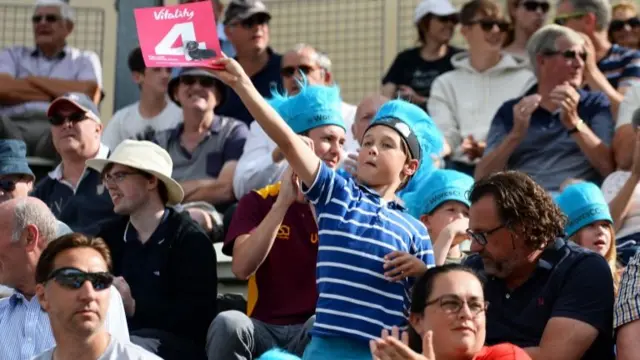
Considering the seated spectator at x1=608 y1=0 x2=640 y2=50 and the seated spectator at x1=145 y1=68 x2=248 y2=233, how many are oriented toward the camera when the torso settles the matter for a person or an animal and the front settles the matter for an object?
2

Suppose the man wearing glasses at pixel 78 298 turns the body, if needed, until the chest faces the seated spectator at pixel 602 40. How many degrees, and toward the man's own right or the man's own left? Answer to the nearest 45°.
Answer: approximately 90° to the man's own left

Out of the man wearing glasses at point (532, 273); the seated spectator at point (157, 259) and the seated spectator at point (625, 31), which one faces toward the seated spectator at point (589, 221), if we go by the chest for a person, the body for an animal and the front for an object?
the seated spectator at point (625, 31)

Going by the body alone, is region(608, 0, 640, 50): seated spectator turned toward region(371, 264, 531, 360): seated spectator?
yes

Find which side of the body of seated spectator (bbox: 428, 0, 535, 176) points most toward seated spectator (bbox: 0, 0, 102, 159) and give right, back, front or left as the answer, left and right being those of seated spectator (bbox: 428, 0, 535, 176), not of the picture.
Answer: right

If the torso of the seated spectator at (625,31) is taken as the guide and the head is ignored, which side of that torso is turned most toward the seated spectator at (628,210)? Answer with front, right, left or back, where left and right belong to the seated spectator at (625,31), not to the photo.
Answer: front

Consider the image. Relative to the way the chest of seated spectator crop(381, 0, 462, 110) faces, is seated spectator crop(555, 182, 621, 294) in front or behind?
in front

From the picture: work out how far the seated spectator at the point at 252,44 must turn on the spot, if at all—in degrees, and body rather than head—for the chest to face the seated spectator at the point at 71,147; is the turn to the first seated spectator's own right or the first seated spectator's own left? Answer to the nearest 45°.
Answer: approximately 90° to the first seated spectator's own right

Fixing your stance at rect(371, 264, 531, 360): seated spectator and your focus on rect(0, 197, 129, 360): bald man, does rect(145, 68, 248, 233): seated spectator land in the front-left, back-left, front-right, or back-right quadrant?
front-right

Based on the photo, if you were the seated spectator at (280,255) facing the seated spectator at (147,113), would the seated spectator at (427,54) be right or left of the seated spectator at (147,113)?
right

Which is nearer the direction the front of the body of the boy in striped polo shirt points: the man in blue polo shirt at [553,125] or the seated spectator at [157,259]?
the seated spectator

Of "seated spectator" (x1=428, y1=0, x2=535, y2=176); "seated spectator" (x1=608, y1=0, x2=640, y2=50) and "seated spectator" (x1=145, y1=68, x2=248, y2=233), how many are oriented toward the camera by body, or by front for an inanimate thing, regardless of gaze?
3

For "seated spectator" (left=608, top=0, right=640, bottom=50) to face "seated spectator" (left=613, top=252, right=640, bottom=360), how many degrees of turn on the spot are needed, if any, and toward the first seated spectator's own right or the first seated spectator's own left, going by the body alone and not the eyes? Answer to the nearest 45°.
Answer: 0° — they already face them

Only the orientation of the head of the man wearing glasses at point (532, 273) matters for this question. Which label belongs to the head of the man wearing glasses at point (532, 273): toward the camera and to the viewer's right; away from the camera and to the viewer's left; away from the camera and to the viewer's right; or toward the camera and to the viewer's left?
toward the camera and to the viewer's left
